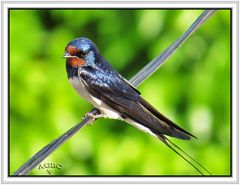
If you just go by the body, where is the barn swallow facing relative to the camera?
to the viewer's left
